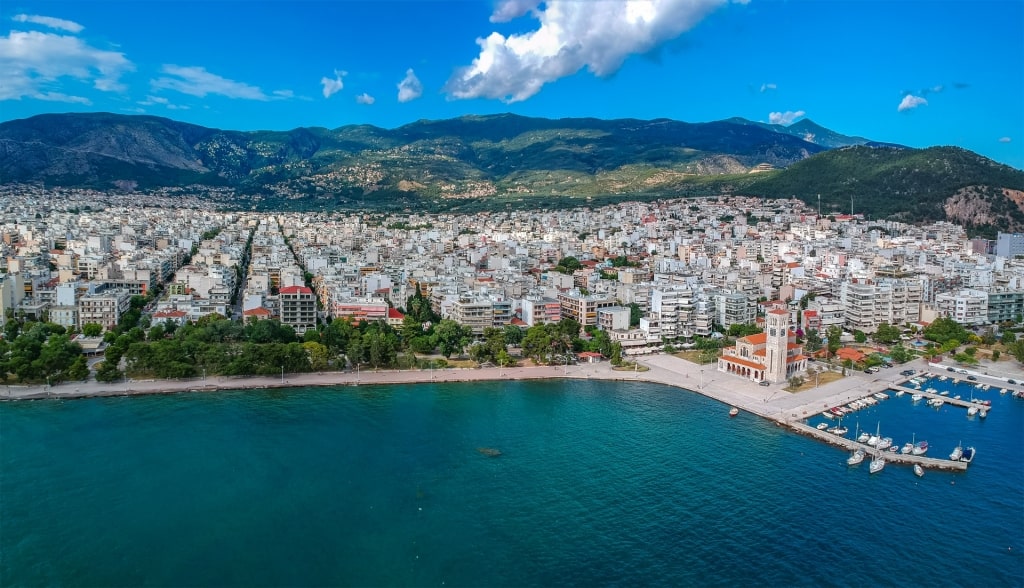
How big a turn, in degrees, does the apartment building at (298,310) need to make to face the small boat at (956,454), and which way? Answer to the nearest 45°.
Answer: approximately 45° to its left

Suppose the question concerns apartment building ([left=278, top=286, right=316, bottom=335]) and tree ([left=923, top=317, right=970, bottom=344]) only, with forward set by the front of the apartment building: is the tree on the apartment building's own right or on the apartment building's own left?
on the apartment building's own left

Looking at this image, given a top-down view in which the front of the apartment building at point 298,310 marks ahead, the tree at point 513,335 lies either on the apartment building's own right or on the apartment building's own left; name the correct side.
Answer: on the apartment building's own left

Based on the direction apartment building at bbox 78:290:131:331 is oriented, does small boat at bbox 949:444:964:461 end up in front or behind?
in front

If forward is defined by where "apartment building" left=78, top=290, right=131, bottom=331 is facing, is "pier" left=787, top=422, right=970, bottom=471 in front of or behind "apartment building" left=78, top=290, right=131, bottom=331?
in front

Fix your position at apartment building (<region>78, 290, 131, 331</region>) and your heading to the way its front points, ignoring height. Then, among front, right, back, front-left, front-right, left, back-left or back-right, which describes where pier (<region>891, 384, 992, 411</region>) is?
front-left

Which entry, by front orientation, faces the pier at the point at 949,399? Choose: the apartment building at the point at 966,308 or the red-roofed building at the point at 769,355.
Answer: the apartment building

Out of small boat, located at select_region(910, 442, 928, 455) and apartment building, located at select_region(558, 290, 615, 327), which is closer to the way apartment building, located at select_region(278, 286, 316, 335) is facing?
the small boat

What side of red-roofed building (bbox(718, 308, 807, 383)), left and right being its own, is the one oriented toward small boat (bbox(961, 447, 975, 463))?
left

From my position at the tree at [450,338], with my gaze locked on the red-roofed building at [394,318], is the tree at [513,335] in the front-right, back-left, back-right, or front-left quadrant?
back-right

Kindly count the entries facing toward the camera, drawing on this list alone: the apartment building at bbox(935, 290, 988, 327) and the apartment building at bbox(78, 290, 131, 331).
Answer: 2

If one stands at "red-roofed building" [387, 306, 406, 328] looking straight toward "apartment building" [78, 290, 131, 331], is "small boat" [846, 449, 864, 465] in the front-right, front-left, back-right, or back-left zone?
back-left

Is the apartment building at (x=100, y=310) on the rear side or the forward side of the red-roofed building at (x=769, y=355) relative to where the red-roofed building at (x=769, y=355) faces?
on the forward side

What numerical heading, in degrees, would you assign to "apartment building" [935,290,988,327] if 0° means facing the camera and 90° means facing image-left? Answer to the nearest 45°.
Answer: approximately 0°
